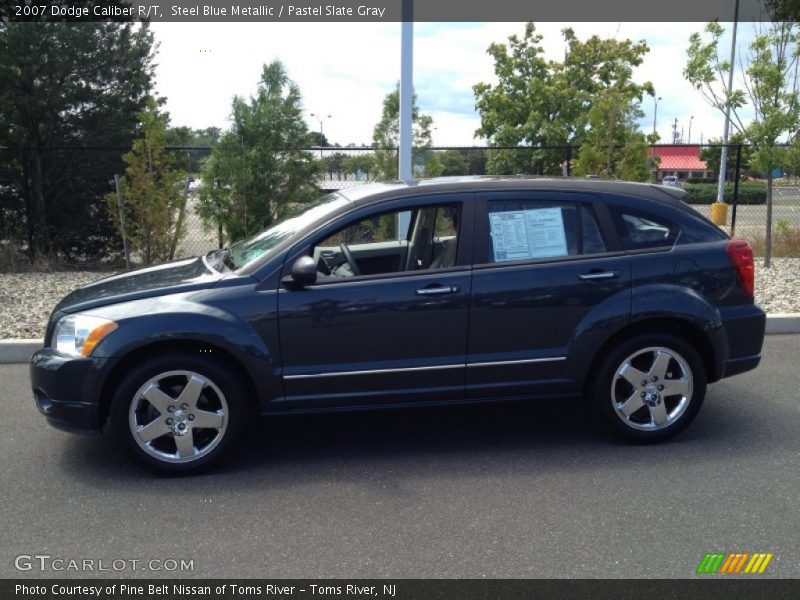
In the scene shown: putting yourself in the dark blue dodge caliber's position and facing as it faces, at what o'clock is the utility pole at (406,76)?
The utility pole is roughly at 3 o'clock from the dark blue dodge caliber.

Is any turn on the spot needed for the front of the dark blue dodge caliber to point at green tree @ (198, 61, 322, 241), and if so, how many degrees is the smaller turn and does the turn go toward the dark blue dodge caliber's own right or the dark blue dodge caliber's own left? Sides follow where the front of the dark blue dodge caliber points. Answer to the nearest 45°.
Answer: approximately 90° to the dark blue dodge caliber's own right

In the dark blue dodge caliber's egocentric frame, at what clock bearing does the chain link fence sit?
The chain link fence is roughly at 2 o'clock from the dark blue dodge caliber.

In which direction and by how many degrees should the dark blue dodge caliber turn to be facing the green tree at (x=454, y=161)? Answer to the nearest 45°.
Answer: approximately 90° to its right

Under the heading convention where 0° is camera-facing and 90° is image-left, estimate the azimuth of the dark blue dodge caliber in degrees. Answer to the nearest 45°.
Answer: approximately 90°
